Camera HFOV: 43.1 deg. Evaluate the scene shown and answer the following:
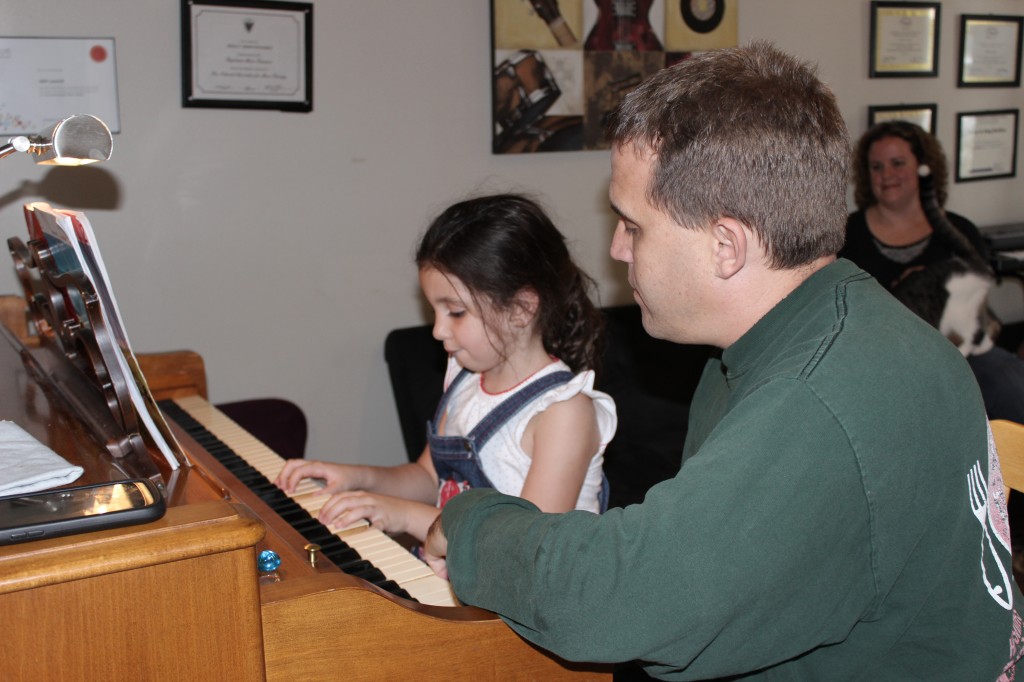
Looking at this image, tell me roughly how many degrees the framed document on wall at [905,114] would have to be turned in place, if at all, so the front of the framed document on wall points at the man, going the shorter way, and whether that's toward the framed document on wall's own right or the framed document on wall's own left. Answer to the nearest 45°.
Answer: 0° — it already faces them

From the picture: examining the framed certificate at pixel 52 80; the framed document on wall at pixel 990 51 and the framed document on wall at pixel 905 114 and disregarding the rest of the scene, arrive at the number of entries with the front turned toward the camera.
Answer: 3

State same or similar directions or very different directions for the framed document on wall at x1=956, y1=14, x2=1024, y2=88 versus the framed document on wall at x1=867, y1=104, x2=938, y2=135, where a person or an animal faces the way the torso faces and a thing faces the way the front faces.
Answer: same or similar directions

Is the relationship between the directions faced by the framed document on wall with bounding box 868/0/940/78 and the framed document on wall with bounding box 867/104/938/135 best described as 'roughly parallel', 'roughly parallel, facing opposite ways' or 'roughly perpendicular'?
roughly parallel

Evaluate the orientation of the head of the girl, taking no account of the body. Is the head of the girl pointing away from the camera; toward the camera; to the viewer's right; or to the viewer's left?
to the viewer's left

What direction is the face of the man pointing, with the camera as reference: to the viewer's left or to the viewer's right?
to the viewer's left

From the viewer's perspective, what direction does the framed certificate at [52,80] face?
toward the camera

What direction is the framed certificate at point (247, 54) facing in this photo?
toward the camera

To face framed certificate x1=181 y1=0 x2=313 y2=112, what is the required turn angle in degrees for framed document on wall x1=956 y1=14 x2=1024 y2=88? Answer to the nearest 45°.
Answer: approximately 45° to its right

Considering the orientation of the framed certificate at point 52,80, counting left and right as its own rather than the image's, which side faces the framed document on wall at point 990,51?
left

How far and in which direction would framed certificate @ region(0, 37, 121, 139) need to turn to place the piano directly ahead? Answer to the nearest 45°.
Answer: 0° — it already faces it

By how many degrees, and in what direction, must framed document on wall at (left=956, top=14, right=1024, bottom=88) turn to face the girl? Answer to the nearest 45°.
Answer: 0° — it already faces them

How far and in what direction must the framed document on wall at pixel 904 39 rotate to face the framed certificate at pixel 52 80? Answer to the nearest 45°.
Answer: approximately 45° to its right
